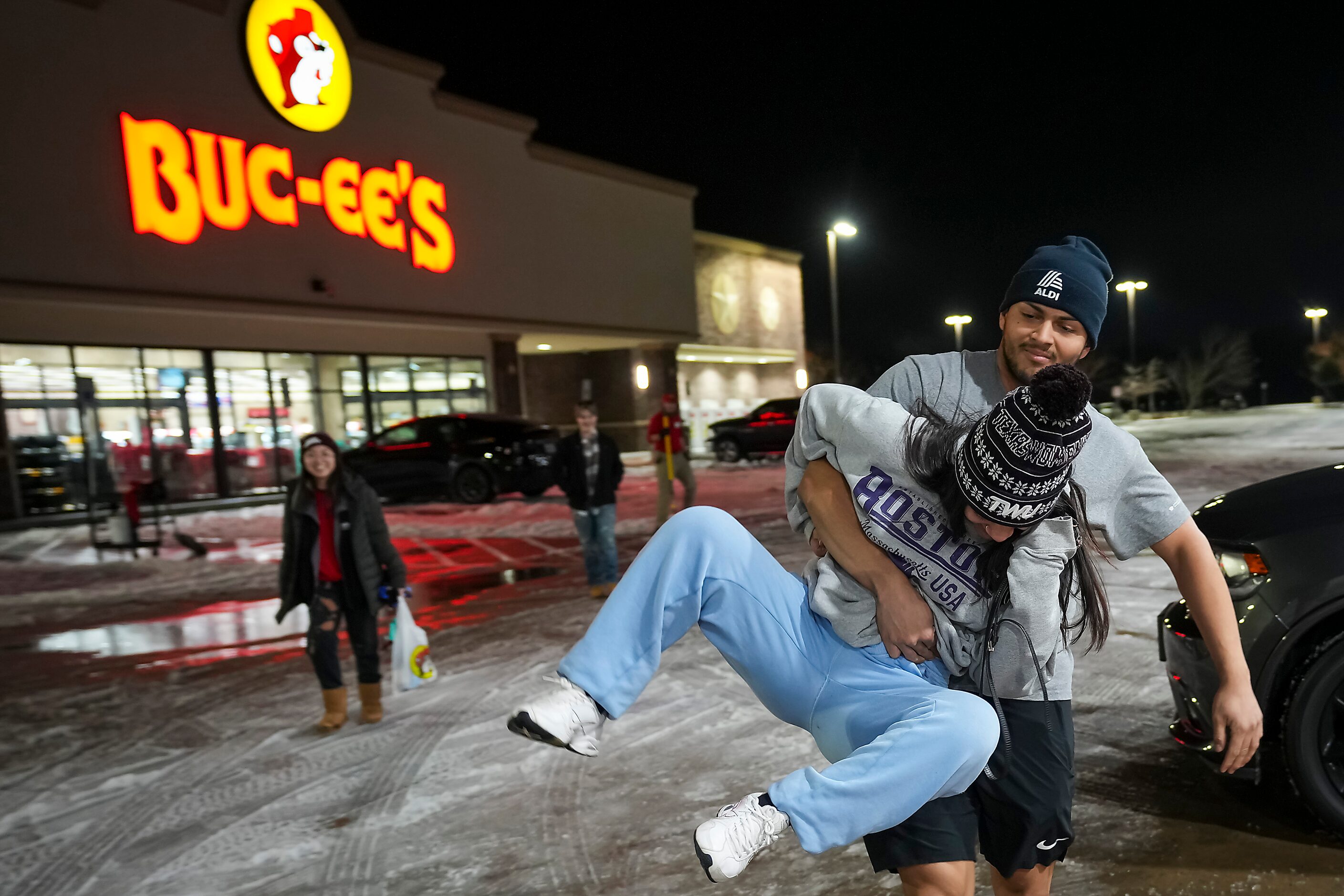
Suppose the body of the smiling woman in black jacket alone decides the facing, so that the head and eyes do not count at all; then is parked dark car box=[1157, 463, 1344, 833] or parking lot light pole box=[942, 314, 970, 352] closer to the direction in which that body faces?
the parked dark car

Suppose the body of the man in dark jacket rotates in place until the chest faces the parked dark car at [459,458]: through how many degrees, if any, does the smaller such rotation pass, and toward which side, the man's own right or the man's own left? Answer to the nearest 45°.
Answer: approximately 180°

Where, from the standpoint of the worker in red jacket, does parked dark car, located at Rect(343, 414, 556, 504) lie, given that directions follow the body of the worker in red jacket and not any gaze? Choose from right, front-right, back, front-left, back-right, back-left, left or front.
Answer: back-right

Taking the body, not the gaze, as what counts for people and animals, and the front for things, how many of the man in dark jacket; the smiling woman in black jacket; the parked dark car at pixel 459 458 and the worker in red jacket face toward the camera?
3

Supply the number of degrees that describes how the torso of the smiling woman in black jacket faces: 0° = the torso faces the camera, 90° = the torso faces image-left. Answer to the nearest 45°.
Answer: approximately 0°
